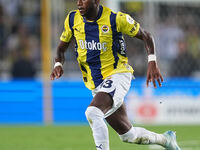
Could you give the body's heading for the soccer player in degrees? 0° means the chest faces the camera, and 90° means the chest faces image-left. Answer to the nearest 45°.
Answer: approximately 45°
